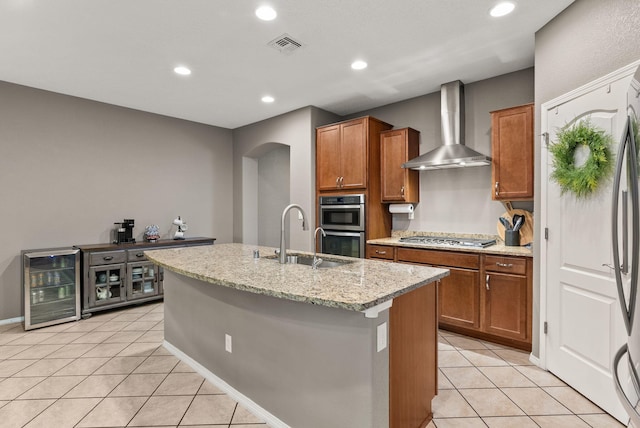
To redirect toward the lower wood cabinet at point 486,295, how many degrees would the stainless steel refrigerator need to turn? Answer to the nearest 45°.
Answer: approximately 45° to its right

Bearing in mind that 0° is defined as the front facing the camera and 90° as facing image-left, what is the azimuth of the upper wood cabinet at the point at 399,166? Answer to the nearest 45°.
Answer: approximately 45°

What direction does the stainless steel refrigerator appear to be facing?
to the viewer's left

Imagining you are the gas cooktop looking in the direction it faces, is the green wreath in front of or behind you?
in front

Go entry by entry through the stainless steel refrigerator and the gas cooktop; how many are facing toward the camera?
1

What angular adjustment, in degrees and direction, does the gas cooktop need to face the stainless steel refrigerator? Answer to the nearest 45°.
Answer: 0° — it already faces it

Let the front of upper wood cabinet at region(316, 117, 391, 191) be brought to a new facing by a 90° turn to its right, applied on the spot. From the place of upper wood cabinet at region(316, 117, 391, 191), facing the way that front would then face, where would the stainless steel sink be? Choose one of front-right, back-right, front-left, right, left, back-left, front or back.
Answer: back-left

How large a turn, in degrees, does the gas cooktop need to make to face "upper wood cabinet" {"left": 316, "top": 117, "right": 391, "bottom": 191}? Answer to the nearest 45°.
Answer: approximately 90° to its right

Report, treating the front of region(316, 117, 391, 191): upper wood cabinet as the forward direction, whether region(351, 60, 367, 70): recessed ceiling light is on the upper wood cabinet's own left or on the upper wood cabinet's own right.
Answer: on the upper wood cabinet's own left

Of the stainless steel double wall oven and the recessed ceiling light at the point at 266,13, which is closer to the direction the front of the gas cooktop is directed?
the recessed ceiling light

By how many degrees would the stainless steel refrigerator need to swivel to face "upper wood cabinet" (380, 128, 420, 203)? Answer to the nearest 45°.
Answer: approximately 45° to its right

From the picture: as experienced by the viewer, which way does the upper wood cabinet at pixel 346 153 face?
facing the viewer and to the left of the viewer

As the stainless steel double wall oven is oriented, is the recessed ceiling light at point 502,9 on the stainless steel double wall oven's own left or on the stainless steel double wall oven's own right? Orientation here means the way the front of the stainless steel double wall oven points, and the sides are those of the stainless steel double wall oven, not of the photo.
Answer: on the stainless steel double wall oven's own left

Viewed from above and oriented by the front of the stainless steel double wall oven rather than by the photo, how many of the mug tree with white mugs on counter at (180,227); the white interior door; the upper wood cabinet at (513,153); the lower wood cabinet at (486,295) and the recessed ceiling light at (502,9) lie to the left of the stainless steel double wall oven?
4

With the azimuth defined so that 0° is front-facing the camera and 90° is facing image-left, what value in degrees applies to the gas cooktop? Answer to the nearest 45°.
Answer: approximately 0°

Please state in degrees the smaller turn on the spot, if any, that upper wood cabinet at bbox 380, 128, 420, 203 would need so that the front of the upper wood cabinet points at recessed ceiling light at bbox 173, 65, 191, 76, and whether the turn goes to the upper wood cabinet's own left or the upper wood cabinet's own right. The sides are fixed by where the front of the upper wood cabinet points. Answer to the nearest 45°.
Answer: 0° — it already faces it

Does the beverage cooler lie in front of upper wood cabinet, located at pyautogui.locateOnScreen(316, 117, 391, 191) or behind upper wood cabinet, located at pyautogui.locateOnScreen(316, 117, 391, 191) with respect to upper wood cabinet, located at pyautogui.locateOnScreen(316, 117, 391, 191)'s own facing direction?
in front
